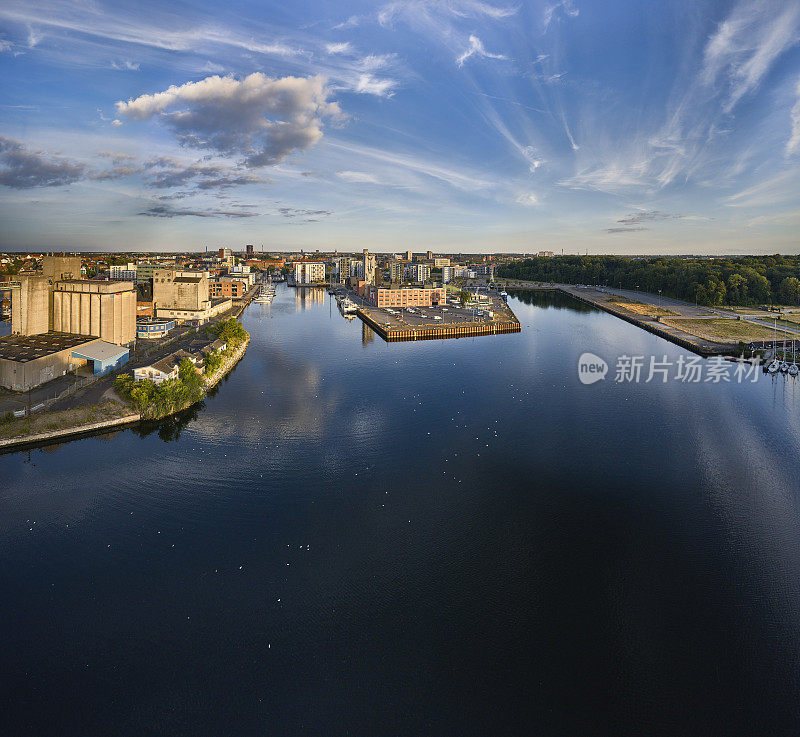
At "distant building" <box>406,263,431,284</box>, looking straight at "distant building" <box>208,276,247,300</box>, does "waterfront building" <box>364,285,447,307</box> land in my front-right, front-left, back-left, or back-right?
front-left

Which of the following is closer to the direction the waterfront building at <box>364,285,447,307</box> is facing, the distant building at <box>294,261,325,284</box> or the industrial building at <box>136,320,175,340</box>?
the industrial building

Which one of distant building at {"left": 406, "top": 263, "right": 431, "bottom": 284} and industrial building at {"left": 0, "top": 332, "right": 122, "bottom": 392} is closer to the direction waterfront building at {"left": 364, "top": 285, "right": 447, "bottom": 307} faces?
the industrial building

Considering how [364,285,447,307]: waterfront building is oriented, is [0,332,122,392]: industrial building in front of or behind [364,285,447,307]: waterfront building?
in front

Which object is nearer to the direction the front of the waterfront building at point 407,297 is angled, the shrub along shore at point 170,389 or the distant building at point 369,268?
the shrub along shore

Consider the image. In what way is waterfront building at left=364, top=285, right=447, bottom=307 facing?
toward the camera

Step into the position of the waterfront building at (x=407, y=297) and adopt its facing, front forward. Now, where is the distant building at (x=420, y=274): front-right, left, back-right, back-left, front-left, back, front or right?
back

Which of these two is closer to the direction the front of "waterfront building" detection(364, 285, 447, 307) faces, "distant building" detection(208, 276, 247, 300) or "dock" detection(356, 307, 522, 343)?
the dock

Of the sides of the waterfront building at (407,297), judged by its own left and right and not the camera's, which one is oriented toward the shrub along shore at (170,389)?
front

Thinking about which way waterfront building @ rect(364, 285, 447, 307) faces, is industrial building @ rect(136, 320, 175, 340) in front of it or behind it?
in front

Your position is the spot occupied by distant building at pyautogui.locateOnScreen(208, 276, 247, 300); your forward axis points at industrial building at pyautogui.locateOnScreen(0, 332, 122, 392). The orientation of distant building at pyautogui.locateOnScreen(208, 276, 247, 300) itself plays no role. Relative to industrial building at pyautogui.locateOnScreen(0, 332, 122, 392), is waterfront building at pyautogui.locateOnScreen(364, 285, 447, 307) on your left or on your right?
left

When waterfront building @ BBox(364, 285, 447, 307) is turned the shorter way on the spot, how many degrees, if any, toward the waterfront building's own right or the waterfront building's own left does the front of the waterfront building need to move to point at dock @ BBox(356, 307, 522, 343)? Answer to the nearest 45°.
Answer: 0° — it already faces it
